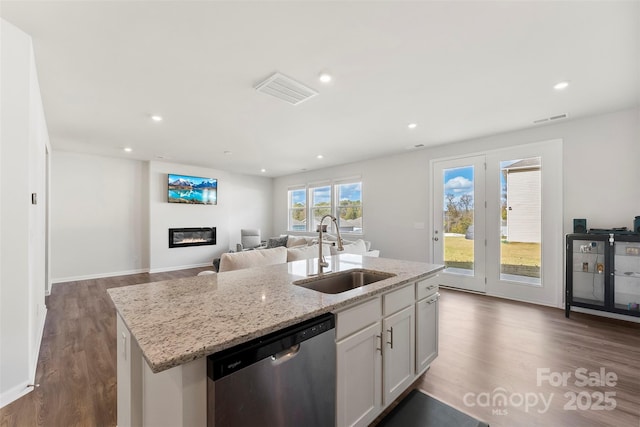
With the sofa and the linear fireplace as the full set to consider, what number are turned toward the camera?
1

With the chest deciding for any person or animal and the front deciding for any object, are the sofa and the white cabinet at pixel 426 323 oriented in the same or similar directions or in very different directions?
very different directions

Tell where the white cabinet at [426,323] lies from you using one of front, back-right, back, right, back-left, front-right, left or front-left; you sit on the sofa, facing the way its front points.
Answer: back

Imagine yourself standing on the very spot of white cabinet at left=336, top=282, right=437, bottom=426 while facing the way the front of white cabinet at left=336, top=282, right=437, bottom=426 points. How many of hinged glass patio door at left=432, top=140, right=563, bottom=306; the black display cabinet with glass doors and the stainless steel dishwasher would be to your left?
2

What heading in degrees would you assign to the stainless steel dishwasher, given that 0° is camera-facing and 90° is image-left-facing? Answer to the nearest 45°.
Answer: approximately 315°

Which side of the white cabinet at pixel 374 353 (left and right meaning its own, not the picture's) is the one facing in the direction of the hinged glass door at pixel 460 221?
left

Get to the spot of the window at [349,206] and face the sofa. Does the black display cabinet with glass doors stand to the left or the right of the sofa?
left

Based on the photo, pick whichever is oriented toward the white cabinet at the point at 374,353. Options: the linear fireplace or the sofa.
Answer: the linear fireplace

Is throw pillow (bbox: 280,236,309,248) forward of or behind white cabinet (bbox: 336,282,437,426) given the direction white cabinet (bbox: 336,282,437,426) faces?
behind

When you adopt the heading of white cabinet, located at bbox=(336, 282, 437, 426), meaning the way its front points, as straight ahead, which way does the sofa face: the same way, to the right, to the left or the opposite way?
the opposite way

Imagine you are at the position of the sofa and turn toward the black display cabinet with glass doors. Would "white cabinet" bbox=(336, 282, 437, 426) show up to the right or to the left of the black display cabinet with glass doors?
right
